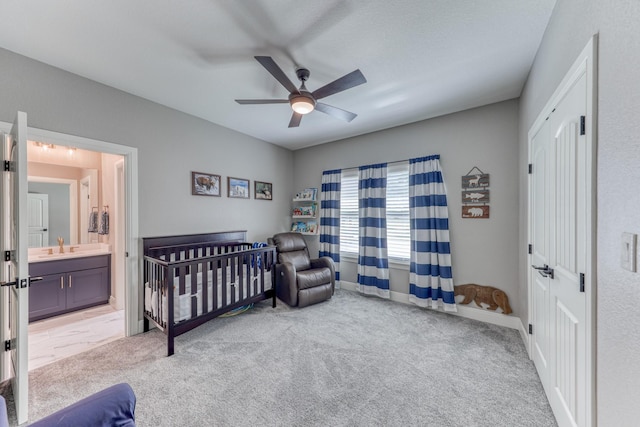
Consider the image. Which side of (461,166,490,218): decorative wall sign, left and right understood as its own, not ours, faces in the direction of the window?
right

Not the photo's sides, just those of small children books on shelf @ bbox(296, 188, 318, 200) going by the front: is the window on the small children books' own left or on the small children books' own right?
on the small children books' own left

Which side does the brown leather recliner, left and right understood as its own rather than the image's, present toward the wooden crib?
right

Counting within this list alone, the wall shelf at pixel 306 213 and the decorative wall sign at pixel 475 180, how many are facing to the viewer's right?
0

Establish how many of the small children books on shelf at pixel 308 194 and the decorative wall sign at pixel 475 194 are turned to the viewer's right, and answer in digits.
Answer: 0

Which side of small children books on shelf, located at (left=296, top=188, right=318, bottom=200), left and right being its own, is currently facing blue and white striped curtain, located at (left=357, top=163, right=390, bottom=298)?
left

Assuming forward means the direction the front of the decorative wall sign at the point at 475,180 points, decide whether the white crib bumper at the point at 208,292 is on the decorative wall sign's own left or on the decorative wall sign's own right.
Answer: on the decorative wall sign's own right

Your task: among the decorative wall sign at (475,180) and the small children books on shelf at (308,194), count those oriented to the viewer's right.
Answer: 0

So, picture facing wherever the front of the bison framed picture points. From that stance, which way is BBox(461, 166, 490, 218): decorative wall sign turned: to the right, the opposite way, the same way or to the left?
to the right

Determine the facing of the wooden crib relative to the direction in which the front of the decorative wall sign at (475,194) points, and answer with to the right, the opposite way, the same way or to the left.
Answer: to the left

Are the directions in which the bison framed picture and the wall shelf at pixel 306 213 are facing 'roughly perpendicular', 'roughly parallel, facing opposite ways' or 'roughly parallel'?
roughly perpendicular

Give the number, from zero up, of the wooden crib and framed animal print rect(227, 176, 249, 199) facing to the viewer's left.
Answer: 0

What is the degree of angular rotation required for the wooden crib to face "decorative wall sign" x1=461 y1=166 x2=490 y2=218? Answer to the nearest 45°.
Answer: approximately 45° to its left

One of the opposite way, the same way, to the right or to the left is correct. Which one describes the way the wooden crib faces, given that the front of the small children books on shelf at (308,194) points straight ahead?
to the left

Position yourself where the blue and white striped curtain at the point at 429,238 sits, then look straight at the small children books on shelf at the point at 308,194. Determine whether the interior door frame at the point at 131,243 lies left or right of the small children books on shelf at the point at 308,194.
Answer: left

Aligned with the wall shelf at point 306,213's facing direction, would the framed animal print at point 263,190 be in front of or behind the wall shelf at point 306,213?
in front
